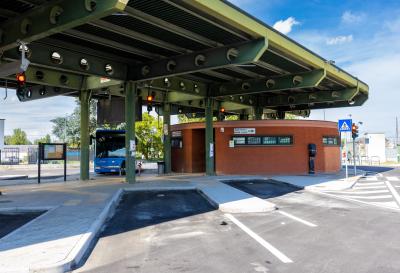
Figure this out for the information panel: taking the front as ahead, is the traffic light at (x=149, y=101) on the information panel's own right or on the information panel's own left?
on the information panel's own left

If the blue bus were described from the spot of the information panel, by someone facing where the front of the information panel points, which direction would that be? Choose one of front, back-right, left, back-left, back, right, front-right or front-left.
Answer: back-left

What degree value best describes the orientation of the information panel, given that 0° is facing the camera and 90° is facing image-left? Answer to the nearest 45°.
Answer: approximately 0°
